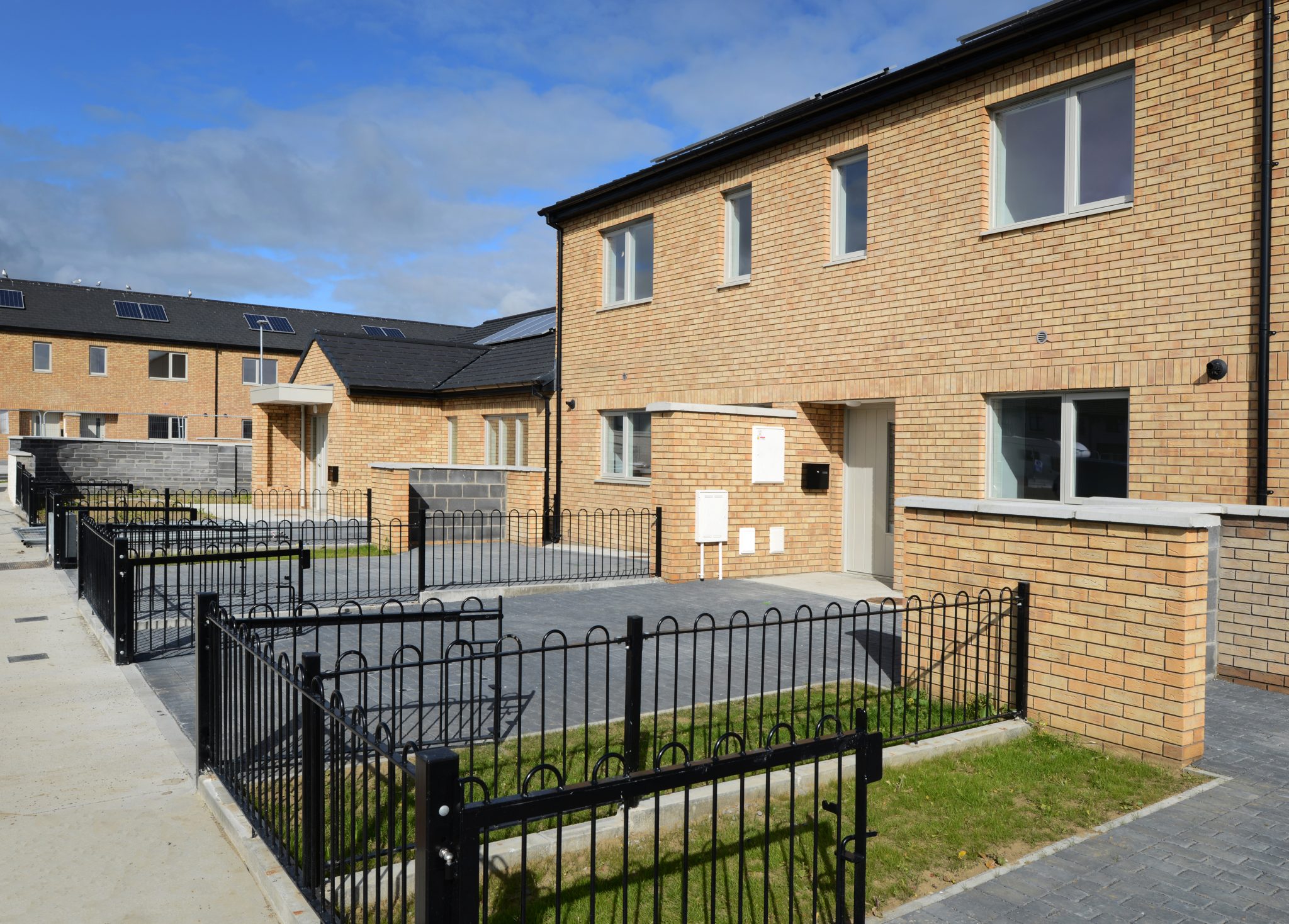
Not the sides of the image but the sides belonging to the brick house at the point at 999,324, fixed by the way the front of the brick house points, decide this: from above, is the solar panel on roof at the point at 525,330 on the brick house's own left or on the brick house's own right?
on the brick house's own right

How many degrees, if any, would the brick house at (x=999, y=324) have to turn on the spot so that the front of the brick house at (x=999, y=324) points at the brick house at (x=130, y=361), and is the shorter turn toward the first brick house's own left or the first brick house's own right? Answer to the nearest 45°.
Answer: approximately 90° to the first brick house's own right

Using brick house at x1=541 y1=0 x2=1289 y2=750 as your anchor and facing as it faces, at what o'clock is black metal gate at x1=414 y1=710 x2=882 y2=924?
The black metal gate is roughly at 11 o'clock from the brick house.

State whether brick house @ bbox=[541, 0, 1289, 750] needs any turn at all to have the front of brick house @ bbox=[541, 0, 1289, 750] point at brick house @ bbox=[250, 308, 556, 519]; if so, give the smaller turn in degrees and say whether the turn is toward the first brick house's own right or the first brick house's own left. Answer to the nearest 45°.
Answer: approximately 90° to the first brick house's own right

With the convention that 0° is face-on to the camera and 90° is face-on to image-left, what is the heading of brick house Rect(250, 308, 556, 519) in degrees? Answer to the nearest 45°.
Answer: approximately 45°

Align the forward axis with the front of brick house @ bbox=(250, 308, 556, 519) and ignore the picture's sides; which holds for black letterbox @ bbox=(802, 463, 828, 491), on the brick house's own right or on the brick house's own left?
on the brick house's own left

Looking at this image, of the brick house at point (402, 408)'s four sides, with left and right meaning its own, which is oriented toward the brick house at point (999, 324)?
left

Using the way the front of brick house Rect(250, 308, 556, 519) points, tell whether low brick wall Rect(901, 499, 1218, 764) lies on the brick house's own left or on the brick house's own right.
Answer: on the brick house's own left
